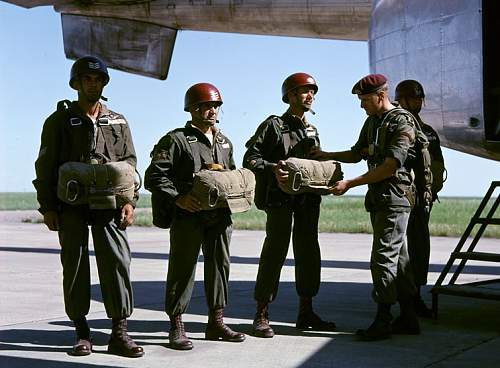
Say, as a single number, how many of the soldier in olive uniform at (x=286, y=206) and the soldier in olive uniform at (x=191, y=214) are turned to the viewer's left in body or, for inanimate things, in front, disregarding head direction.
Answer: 0

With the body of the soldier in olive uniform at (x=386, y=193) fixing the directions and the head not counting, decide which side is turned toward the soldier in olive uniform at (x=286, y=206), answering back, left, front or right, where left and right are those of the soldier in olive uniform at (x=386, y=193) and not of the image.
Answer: front

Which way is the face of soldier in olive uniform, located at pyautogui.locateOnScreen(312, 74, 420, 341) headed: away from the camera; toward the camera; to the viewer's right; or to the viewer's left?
to the viewer's left

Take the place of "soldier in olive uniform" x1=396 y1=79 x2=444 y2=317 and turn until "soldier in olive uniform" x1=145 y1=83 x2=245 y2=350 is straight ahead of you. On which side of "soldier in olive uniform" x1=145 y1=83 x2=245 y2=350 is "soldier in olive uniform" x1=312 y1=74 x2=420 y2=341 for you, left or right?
left

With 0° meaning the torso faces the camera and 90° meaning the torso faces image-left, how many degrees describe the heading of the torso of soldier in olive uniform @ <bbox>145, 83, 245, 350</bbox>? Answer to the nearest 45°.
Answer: approximately 315°

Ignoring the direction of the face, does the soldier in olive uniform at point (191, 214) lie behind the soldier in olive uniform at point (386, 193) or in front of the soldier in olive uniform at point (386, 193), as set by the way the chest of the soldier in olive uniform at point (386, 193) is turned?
in front

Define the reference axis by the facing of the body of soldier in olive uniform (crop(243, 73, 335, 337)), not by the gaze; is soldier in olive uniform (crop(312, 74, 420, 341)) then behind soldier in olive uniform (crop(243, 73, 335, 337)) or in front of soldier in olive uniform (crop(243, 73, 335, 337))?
in front

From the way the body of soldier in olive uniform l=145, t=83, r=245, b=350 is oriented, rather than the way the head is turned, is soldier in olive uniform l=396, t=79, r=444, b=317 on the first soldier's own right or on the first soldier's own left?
on the first soldier's own left

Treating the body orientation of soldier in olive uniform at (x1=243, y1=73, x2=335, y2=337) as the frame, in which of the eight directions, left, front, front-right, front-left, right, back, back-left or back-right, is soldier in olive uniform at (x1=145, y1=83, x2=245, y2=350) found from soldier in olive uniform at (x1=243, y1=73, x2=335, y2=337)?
right

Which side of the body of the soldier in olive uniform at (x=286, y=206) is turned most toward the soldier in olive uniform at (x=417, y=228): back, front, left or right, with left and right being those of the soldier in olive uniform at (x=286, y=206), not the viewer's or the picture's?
left

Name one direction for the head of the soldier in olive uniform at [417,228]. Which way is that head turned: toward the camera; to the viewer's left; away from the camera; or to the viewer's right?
to the viewer's left

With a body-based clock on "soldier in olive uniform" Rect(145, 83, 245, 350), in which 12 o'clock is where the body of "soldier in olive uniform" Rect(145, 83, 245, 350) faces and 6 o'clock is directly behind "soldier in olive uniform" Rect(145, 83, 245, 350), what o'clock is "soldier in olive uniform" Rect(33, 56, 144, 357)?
"soldier in olive uniform" Rect(33, 56, 144, 357) is roughly at 4 o'clock from "soldier in olive uniform" Rect(145, 83, 245, 350).

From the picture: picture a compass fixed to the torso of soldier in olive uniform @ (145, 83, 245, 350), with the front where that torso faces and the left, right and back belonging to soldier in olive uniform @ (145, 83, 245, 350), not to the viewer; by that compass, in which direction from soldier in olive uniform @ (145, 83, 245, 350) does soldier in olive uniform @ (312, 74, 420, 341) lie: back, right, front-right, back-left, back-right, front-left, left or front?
front-left

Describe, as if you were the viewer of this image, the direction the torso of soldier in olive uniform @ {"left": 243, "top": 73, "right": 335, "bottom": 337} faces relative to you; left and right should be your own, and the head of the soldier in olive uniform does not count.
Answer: facing the viewer and to the right of the viewer

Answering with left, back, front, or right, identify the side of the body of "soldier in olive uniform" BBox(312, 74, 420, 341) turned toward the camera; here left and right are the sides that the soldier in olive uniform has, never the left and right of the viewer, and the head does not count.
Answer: left
